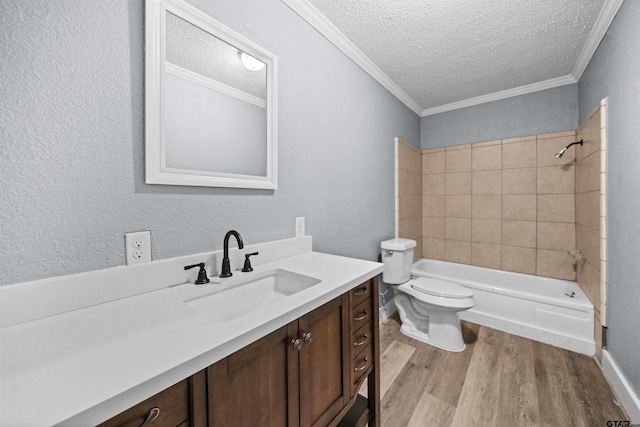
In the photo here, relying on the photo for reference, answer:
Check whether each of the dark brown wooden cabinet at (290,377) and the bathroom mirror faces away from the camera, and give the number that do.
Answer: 0

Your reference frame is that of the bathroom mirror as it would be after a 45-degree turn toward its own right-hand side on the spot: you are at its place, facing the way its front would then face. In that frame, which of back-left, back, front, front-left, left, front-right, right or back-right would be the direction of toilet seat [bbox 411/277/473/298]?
left

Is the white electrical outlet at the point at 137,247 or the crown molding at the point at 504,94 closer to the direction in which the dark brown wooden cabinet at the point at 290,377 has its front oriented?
the crown molding

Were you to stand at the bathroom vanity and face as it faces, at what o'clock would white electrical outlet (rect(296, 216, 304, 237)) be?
The white electrical outlet is roughly at 9 o'clock from the bathroom vanity.

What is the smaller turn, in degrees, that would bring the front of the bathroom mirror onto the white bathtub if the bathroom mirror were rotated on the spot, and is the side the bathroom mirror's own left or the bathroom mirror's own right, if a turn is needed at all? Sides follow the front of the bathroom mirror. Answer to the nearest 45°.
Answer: approximately 45° to the bathroom mirror's own left

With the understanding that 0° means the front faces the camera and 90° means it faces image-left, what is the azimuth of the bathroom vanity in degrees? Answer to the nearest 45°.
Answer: approximately 315°

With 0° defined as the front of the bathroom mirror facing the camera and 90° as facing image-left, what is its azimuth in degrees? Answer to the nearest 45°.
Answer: approximately 315°
